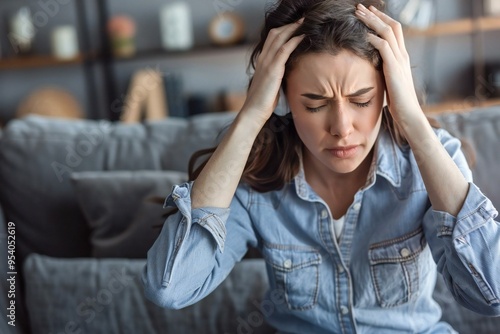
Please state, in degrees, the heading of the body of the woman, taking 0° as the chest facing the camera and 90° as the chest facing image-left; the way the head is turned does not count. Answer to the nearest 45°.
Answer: approximately 0°

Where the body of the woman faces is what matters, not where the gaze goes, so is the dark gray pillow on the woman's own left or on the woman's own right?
on the woman's own right

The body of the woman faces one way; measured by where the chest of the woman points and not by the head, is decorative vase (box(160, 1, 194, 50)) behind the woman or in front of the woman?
behind

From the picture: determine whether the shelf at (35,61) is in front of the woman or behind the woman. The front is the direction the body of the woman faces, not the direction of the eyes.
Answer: behind

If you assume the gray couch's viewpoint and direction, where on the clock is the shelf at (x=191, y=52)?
The shelf is roughly at 6 o'clock from the gray couch.

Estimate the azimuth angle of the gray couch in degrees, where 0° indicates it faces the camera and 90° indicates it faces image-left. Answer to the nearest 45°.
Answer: approximately 0°

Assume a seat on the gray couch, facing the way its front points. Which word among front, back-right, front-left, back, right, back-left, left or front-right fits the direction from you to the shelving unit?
back-left

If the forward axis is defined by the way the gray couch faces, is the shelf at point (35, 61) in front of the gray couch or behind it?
behind

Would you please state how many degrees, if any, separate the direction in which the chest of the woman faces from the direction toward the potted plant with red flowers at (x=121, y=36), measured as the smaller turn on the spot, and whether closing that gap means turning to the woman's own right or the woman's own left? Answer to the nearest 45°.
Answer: approximately 135° to the woman's own right

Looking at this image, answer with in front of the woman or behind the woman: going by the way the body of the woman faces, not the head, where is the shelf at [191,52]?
behind
